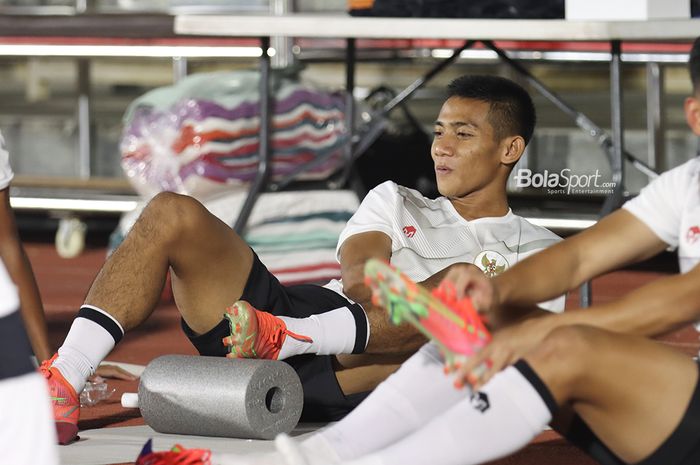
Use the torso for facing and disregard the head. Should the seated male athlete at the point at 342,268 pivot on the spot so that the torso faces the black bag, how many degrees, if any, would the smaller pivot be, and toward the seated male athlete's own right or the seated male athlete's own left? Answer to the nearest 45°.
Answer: approximately 135° to the seated male athlete's own right

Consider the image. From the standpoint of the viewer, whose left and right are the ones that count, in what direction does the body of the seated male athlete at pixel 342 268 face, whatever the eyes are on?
facing the viewer and to the left of the viewer
